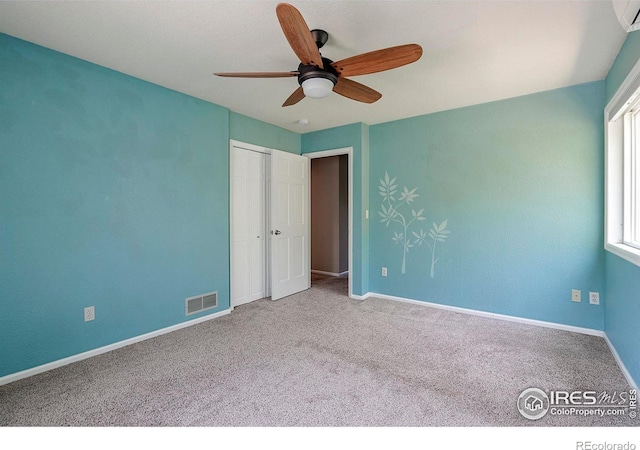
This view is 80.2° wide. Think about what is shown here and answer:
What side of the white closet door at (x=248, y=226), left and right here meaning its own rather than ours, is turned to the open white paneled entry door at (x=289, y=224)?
left

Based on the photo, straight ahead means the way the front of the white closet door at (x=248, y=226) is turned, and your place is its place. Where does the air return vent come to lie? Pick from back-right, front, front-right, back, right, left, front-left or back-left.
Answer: right
